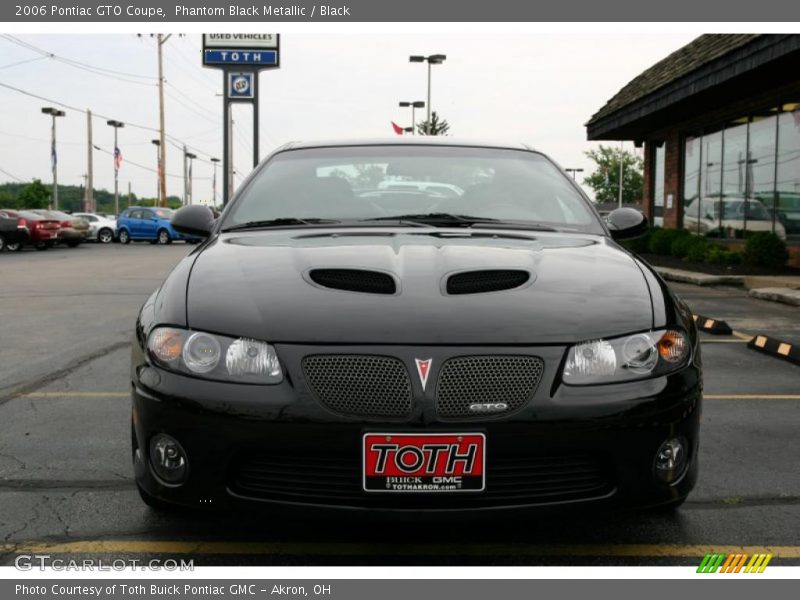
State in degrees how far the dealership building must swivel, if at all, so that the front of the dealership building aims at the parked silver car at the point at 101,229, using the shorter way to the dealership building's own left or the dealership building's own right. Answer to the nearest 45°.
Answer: approximately 90° to the dealership building's own right

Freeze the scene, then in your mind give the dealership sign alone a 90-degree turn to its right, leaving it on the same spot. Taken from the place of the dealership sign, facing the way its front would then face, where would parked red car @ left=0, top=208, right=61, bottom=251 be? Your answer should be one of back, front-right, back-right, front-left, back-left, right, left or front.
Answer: front-right

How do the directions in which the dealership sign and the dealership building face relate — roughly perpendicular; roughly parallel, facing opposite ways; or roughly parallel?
roughly perpendicular

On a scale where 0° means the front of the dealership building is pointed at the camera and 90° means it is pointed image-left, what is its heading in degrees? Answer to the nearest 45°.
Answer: approximately 45°

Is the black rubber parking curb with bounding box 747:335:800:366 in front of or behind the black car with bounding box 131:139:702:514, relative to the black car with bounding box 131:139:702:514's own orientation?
behind
